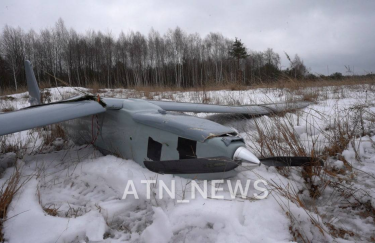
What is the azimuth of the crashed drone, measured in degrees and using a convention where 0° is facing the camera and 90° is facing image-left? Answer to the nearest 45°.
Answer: approximately 315°
